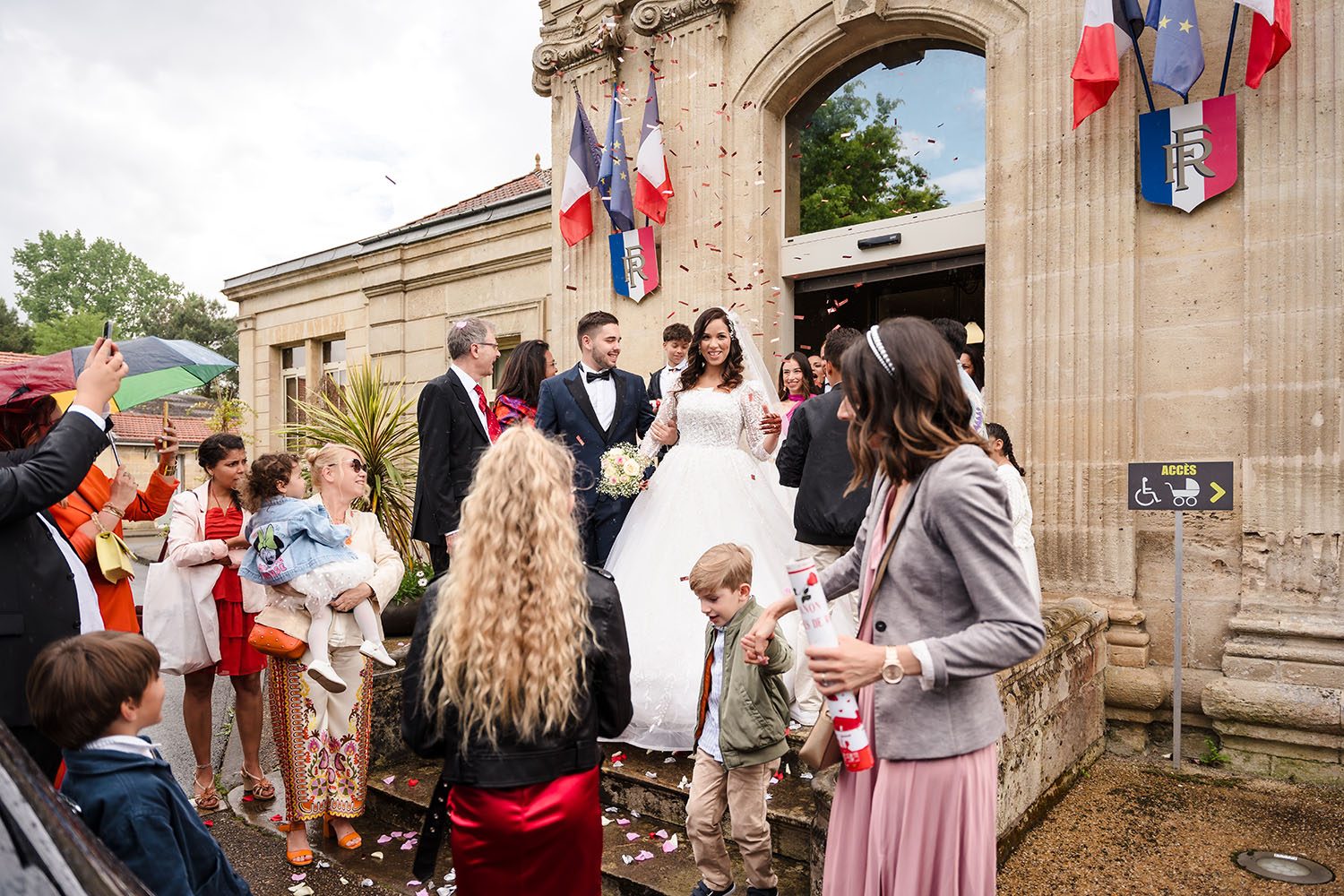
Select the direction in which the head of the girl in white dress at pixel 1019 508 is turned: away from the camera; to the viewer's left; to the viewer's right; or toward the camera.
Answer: to the viewer's left

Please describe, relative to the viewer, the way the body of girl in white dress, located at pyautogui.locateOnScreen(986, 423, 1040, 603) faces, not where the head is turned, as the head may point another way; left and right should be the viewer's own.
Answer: facing to the left of the viewer

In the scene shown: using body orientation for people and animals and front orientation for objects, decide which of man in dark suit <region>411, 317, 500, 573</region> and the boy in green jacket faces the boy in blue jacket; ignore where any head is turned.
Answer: the boy in green jacket

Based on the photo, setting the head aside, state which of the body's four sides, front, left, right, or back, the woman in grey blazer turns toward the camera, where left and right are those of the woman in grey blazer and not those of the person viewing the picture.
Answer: left

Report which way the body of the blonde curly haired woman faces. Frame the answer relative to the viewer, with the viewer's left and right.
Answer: facing away from the viewer

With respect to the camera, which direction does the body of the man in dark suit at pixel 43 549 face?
to the viewer's right
